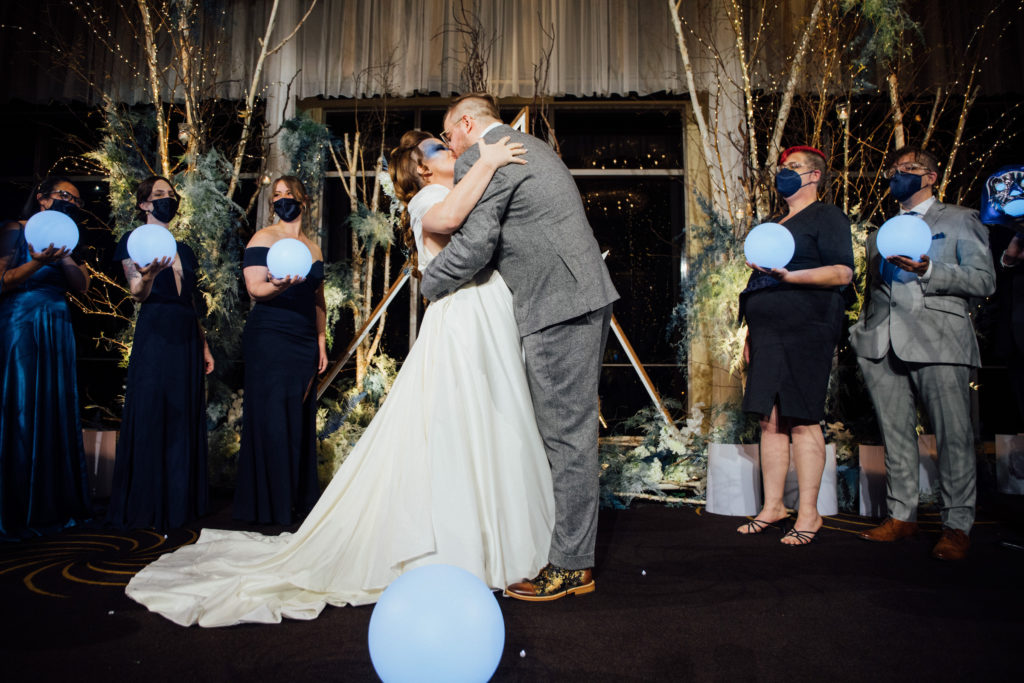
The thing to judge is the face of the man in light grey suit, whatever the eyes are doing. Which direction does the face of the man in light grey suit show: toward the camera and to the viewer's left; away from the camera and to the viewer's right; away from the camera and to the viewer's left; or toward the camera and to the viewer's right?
toward the camera and to the viewer's left

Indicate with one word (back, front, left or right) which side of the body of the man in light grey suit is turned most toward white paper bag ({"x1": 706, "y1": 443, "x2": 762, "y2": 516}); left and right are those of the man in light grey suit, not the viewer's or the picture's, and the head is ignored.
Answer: right

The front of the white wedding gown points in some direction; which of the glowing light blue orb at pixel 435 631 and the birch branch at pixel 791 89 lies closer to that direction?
the birch branch

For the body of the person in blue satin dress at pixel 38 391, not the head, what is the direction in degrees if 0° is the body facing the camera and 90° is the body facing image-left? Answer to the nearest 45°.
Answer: approximately 315°

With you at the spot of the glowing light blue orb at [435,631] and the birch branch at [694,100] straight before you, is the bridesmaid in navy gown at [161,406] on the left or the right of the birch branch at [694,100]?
left

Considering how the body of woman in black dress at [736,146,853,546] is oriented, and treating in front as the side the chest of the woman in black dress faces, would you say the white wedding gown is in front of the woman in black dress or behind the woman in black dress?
in front

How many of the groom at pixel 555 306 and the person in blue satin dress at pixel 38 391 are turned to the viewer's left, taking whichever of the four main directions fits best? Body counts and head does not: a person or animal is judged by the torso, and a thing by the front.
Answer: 1

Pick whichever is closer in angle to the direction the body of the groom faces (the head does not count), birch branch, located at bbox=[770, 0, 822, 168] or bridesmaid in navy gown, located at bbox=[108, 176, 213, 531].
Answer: the bridesmaid in navy gown

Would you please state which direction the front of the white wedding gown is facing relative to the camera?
to the viewer's right

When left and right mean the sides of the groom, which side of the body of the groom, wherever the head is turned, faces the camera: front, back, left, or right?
left

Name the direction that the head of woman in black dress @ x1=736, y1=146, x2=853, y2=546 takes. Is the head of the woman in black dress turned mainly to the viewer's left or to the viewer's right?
to the viewer's left

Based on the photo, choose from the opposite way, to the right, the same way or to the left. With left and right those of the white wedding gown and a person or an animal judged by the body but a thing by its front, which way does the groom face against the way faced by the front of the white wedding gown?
the opposite way
